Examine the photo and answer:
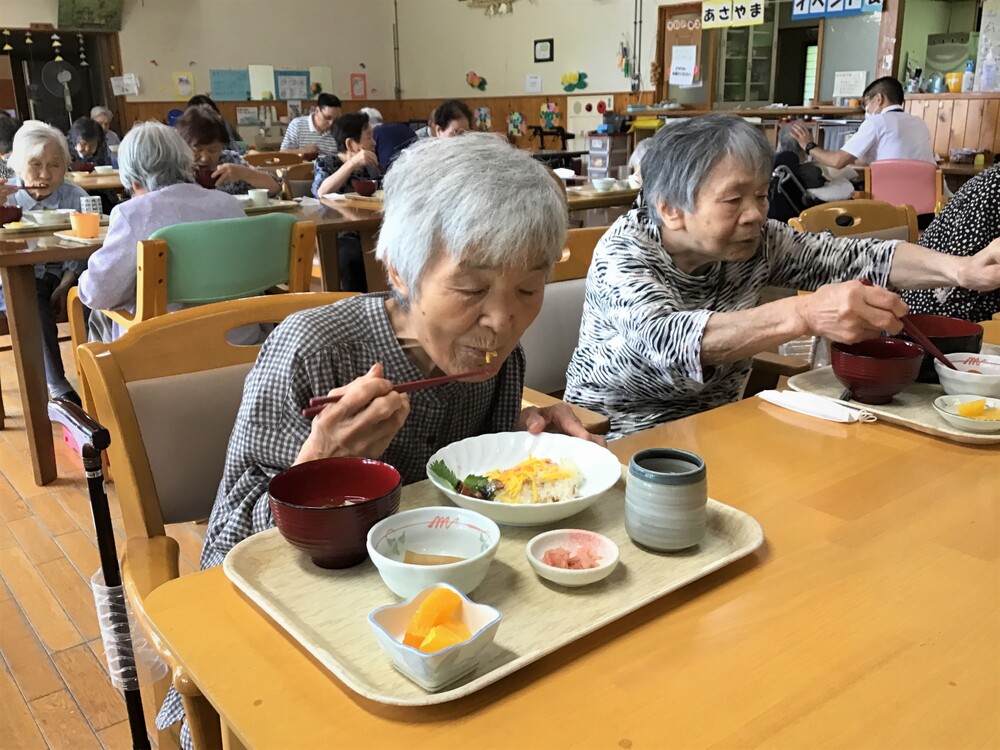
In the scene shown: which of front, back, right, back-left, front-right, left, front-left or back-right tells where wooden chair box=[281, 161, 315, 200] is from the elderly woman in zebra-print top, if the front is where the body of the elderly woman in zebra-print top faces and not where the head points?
back

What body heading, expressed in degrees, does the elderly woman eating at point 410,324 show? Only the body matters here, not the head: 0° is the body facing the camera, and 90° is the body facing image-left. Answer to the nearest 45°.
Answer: approximately 315°

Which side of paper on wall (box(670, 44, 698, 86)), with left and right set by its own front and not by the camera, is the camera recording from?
front

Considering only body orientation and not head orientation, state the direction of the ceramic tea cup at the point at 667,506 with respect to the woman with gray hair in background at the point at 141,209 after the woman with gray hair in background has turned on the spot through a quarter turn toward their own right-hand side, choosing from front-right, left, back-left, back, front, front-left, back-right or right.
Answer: right

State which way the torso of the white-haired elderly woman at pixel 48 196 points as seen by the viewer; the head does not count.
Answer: toward the camera

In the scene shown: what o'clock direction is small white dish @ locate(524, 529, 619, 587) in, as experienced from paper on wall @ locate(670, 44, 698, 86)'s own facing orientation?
The small white dish is roughly at 12 o'clock from the paper on wall.

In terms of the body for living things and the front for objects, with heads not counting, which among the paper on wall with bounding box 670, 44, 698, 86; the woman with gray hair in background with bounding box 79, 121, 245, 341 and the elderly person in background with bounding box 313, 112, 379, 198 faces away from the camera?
the woman with gray hair in background

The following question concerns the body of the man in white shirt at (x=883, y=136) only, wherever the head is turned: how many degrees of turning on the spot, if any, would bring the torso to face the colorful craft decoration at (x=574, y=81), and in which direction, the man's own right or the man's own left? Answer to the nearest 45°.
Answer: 0° — they already face it

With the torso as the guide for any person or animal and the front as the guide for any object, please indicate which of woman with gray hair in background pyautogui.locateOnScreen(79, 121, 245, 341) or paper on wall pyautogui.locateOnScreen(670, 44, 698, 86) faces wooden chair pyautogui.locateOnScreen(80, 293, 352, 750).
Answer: the paper on wall
